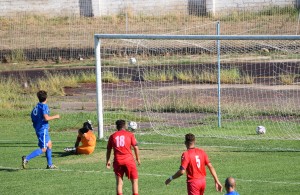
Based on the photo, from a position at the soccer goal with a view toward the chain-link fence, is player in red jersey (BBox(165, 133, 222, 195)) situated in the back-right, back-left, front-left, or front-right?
back-left

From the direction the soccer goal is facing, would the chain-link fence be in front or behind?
behind

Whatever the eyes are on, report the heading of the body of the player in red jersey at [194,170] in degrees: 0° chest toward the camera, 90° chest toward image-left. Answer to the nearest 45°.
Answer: approximately 135°

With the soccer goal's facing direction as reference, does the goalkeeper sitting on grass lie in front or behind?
in front

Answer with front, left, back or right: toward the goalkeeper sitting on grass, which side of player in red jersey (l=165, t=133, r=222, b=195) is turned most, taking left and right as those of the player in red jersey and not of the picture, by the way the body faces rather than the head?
front

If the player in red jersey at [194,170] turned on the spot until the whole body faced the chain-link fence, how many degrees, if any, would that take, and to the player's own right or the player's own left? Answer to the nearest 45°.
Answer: approximately 45° to the player's own right

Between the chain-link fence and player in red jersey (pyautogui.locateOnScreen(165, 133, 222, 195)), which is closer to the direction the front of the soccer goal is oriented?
the player in red jersey

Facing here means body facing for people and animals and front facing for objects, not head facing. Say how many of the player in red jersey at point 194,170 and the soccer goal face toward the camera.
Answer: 1

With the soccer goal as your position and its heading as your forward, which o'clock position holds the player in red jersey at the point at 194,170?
The player in red jersey is roughly at 12 o'clock from the soccer goal.

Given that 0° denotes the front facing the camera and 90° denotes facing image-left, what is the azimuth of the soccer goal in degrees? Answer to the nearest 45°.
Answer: approximately 0°

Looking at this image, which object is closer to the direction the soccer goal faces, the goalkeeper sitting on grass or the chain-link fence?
the goalkeeper sitting on grass

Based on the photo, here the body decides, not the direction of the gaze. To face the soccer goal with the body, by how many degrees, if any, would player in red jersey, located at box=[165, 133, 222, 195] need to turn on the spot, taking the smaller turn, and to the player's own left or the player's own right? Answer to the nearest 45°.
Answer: approximately 45° to the player's own right
